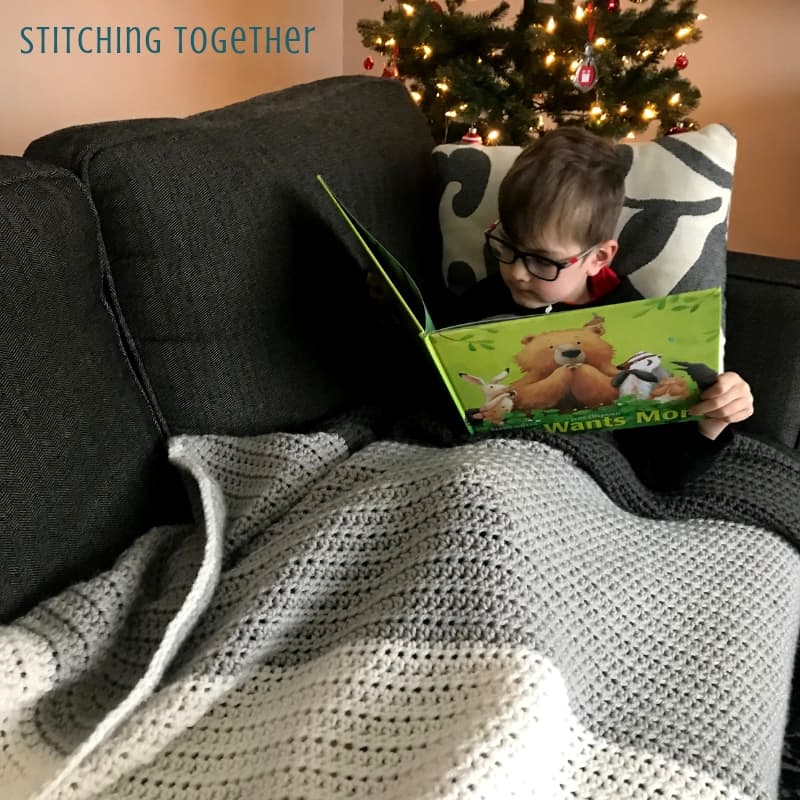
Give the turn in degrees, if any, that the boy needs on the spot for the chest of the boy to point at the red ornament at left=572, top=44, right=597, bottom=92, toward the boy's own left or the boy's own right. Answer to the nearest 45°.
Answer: approximately 135° to the boy's own right

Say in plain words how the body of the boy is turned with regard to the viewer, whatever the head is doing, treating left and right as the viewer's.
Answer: facing the viewer and to the left of the viewer

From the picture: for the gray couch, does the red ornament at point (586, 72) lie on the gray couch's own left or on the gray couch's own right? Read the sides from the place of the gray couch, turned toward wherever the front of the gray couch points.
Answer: on the gray couch's own left

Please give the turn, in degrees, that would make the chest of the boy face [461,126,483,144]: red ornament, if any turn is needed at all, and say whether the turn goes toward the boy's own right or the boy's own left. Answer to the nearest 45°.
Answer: approximately 135° to the boy's own right

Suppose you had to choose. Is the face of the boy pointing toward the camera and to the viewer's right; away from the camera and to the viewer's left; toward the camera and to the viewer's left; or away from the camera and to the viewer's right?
toward the camera and to the viewer's left

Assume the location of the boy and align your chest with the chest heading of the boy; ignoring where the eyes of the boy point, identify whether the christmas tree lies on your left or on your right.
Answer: on your right

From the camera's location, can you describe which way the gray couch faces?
facing the viewer and to the right of the viewer
